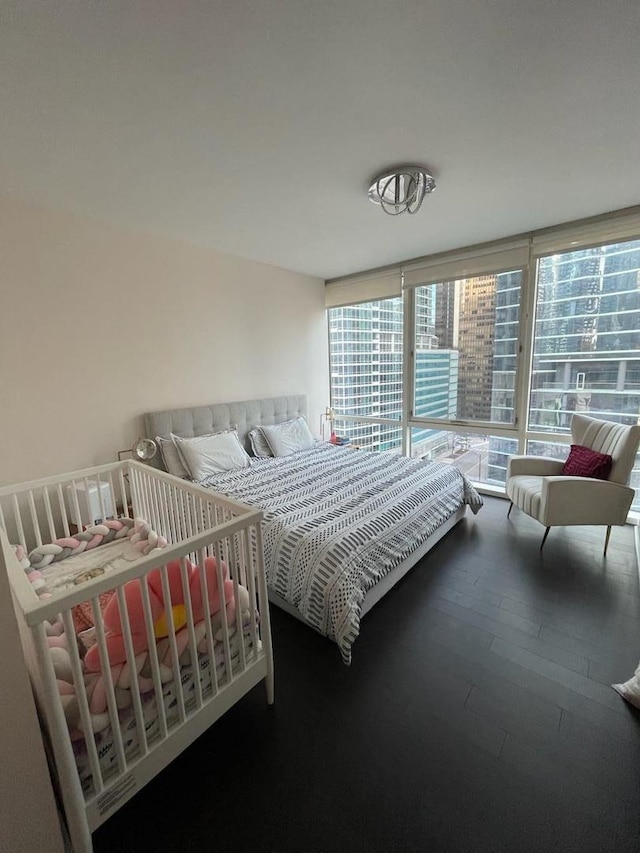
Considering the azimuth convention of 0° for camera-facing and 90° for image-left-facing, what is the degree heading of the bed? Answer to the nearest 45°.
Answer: approximately 315°

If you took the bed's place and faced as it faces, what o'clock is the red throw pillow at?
The red throw pillow is roughly at 10 o'clock from the bed.

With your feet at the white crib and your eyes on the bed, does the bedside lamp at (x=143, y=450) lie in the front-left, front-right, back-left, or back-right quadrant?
front-left

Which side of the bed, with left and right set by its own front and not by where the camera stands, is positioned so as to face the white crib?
right

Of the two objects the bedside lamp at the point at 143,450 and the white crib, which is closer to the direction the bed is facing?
the white crib

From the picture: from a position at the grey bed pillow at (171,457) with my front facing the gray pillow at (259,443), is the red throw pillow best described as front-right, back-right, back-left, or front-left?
front-right
